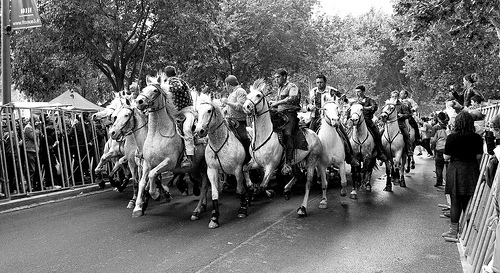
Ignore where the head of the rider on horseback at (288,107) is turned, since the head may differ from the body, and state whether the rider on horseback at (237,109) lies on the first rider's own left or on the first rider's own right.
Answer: on the first rider's own right

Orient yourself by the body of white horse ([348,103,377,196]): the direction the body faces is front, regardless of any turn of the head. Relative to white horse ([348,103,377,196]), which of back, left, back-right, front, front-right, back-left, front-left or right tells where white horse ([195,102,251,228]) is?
front-right

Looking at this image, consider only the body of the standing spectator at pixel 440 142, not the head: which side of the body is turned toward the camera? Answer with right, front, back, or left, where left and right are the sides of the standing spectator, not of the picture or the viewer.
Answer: back

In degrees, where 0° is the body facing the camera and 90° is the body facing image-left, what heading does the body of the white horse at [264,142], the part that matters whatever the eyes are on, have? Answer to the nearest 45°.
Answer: approximately 45°

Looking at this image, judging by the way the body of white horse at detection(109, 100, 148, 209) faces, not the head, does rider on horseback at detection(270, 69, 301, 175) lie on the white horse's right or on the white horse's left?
on the white horse's left

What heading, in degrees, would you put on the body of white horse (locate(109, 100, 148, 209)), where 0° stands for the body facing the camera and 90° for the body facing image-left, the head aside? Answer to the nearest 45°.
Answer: approximately 45°

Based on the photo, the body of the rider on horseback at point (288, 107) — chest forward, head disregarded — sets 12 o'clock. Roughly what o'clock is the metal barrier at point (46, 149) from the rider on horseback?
The metal barrier is roughly at 2 o'clock from the rider on horseback.

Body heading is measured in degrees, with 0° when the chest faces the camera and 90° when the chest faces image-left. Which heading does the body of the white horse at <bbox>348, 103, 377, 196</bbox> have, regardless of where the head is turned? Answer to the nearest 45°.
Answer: approximately 0°

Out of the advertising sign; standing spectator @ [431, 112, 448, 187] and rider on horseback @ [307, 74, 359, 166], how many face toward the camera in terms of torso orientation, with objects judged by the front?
2

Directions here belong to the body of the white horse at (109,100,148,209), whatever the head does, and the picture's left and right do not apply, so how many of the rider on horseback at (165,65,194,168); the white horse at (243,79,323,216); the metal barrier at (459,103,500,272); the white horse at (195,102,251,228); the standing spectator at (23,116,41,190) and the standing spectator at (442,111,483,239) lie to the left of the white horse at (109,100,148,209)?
5

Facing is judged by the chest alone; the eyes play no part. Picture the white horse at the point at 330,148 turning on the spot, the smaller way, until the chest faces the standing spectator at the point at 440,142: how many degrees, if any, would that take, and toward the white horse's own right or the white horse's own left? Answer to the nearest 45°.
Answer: approximately 135° to the white horse's own left

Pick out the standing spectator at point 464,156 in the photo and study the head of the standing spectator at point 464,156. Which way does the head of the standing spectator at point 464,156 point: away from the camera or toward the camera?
away from the camera

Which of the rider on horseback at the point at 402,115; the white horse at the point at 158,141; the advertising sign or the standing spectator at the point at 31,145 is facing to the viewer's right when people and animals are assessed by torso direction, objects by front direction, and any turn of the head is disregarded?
the standing spectator
